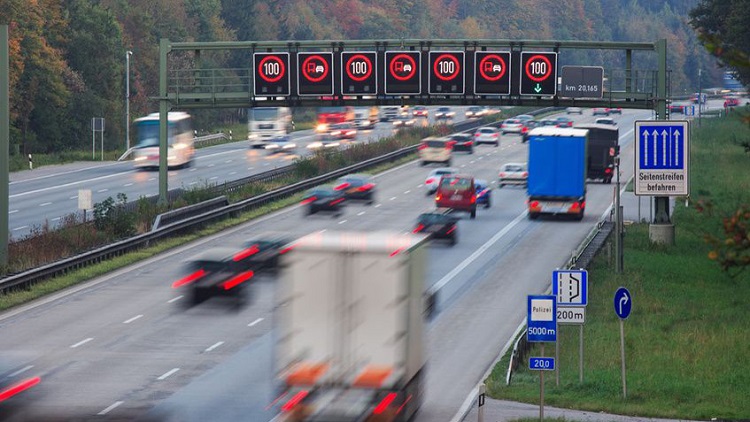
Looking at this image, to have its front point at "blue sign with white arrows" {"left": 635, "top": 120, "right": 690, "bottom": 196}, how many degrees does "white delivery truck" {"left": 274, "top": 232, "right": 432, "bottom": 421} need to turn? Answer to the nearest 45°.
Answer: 0° — it already faces it

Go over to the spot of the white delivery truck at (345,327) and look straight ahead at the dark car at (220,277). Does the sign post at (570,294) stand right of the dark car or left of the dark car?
right

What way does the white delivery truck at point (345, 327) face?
away from the camera

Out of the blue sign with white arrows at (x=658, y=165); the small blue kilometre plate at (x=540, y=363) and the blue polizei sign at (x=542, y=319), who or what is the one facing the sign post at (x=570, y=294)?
the blue sign with white arrows

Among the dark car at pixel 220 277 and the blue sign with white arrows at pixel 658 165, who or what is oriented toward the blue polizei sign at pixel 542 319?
the blue sign with white arrows

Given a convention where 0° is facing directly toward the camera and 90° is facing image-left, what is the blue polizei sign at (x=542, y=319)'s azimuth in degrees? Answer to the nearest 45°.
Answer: approximately 0°

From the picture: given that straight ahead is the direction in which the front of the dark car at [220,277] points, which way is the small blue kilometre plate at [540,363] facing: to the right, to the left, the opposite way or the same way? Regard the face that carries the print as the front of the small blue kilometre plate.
the opposite way

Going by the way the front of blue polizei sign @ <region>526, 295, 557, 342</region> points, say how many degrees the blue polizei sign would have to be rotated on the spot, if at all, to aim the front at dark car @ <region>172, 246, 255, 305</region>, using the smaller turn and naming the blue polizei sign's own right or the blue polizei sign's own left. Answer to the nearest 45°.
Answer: approximately 135° to the blue polizei sign's own right

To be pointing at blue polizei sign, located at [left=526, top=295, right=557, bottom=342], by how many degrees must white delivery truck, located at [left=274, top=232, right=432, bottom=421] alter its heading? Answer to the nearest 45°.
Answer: approximately 45° to its right
